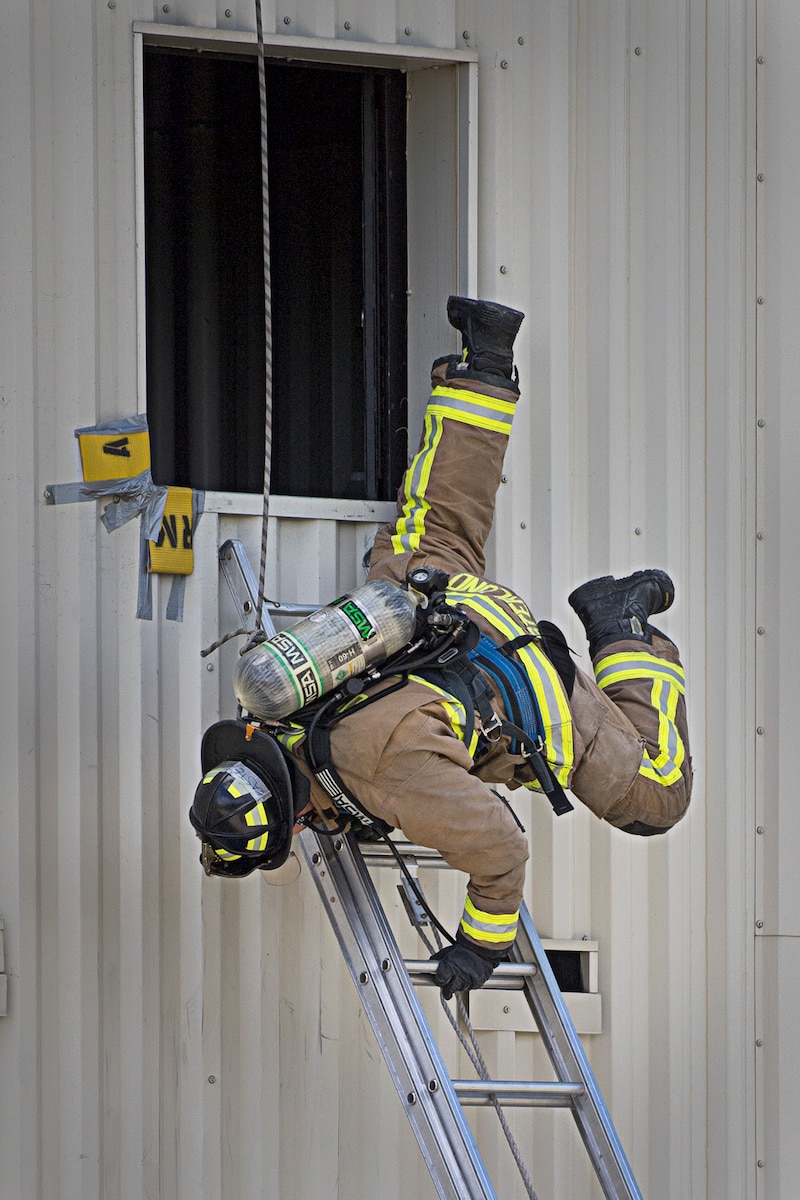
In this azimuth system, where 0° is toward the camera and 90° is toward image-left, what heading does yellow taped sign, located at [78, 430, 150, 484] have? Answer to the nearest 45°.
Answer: approximately 0°

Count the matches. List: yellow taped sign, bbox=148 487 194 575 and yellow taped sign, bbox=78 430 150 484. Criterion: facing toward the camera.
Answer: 2

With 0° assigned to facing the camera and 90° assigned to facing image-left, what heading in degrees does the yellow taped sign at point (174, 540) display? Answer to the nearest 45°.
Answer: approximately 0°
